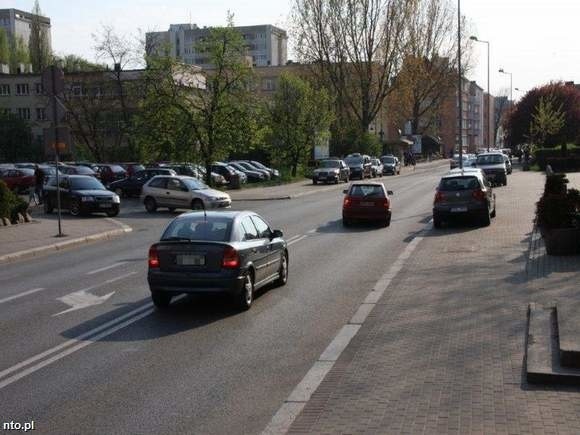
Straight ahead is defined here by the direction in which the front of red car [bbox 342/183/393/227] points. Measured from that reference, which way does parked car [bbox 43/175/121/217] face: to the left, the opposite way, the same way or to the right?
to the right

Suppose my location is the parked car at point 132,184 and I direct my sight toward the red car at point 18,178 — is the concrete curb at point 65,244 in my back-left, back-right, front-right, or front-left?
back-left

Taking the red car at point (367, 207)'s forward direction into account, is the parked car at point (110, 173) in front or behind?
in front

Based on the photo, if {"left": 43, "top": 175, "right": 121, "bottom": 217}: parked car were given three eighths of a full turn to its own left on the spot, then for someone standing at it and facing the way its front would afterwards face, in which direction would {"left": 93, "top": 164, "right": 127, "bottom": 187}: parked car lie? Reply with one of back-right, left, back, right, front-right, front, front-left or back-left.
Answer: front

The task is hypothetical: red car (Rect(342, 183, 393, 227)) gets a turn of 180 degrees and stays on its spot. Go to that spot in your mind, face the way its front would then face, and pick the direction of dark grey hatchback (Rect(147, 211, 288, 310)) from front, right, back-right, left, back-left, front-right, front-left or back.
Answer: front

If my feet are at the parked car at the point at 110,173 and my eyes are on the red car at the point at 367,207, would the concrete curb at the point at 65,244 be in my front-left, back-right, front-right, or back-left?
front-right

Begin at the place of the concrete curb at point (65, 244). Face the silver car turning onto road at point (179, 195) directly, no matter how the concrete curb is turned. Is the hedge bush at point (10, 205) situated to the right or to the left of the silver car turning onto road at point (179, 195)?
left

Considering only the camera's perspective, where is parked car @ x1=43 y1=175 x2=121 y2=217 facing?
facing the viewer and to the right of the viewer

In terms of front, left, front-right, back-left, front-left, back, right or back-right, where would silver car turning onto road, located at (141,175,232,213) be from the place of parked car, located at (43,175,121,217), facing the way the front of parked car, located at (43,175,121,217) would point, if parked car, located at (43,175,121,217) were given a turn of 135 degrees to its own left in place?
right

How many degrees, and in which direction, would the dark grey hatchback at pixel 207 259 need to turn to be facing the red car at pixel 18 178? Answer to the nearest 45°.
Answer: approximately 45° to its left

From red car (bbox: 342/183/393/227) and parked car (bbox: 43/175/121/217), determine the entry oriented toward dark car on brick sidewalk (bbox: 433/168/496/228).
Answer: the parked car

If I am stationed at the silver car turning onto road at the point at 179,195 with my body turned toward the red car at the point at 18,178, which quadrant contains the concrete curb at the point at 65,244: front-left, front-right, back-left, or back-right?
back-left

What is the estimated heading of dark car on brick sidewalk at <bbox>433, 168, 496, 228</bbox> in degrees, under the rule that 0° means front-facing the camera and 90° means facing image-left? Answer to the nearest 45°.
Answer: approximately 180°

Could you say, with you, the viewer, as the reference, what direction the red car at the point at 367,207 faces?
facing away from the viewer

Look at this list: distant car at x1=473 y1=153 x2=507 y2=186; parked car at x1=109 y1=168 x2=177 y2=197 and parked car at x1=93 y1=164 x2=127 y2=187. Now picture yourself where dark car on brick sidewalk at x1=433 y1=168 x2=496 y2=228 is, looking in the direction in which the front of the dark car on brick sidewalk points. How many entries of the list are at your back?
0

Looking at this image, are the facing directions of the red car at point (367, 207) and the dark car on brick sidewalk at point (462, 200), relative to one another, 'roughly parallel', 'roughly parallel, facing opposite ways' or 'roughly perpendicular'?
roughly parallel

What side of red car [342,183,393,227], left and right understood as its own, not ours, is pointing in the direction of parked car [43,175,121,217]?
left

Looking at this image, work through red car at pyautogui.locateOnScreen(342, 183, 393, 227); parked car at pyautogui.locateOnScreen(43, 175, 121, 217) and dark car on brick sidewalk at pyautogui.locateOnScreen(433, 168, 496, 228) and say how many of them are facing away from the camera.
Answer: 2

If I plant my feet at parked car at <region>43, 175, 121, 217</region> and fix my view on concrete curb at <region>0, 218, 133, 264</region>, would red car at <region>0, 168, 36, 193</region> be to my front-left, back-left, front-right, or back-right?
back-right
